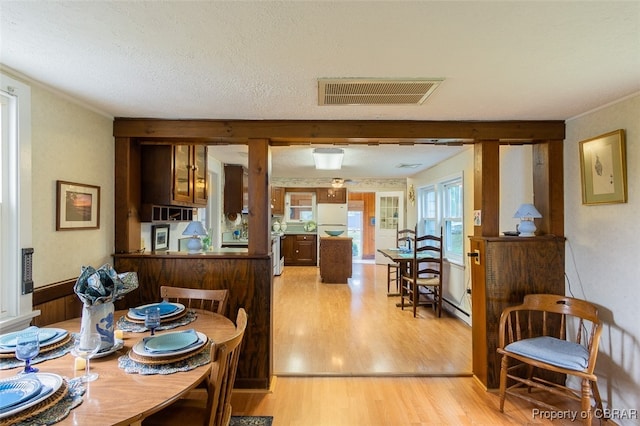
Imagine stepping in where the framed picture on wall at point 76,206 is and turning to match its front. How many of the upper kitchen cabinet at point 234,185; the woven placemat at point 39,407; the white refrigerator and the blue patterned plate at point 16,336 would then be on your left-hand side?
2

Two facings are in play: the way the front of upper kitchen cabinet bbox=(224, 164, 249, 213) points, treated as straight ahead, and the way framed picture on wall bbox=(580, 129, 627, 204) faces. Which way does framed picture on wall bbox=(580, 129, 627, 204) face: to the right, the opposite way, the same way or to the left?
the opposite way

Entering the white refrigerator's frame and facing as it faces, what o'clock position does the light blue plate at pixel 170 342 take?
The light blue plate is roughly at 12 o'clock from the white refrigerator.

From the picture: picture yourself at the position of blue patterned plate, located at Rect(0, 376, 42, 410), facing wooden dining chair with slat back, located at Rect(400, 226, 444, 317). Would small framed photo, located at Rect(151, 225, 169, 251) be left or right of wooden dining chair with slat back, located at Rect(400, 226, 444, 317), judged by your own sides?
left

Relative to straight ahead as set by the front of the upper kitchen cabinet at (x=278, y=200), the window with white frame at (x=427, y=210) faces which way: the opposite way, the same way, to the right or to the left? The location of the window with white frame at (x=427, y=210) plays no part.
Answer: to the right

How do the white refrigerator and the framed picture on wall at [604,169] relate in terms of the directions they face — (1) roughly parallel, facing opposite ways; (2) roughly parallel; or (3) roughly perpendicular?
roughly perpendicular
